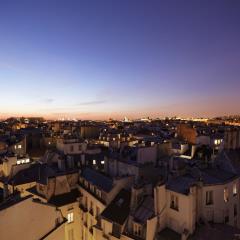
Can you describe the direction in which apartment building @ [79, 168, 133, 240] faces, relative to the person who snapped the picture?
facing the viewer and to the left of the viewer
